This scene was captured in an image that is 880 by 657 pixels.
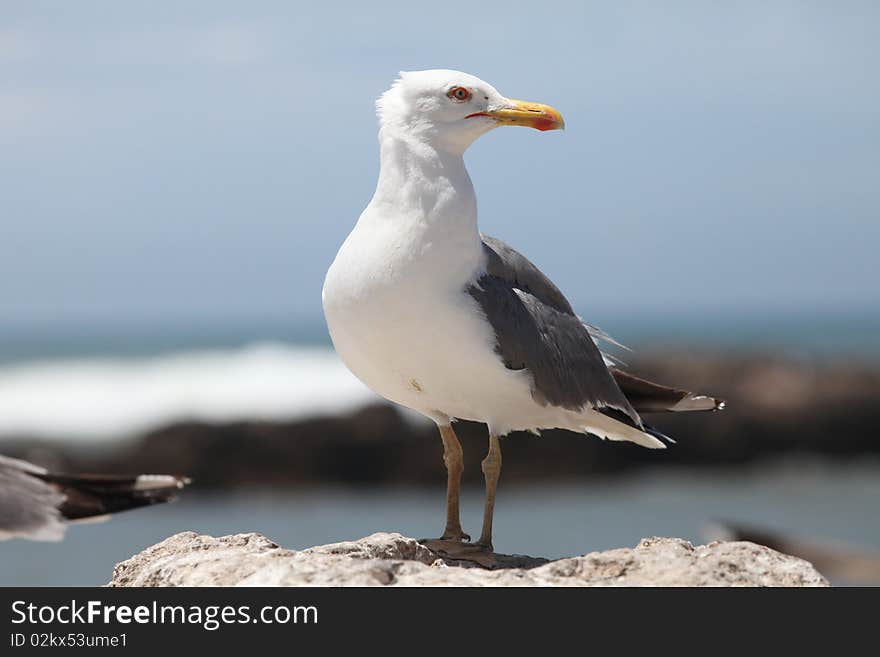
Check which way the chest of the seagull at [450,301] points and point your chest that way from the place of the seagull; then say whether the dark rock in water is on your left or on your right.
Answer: on your right

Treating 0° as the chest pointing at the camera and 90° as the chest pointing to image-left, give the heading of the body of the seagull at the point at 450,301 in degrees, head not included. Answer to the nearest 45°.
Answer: approximately 45°
